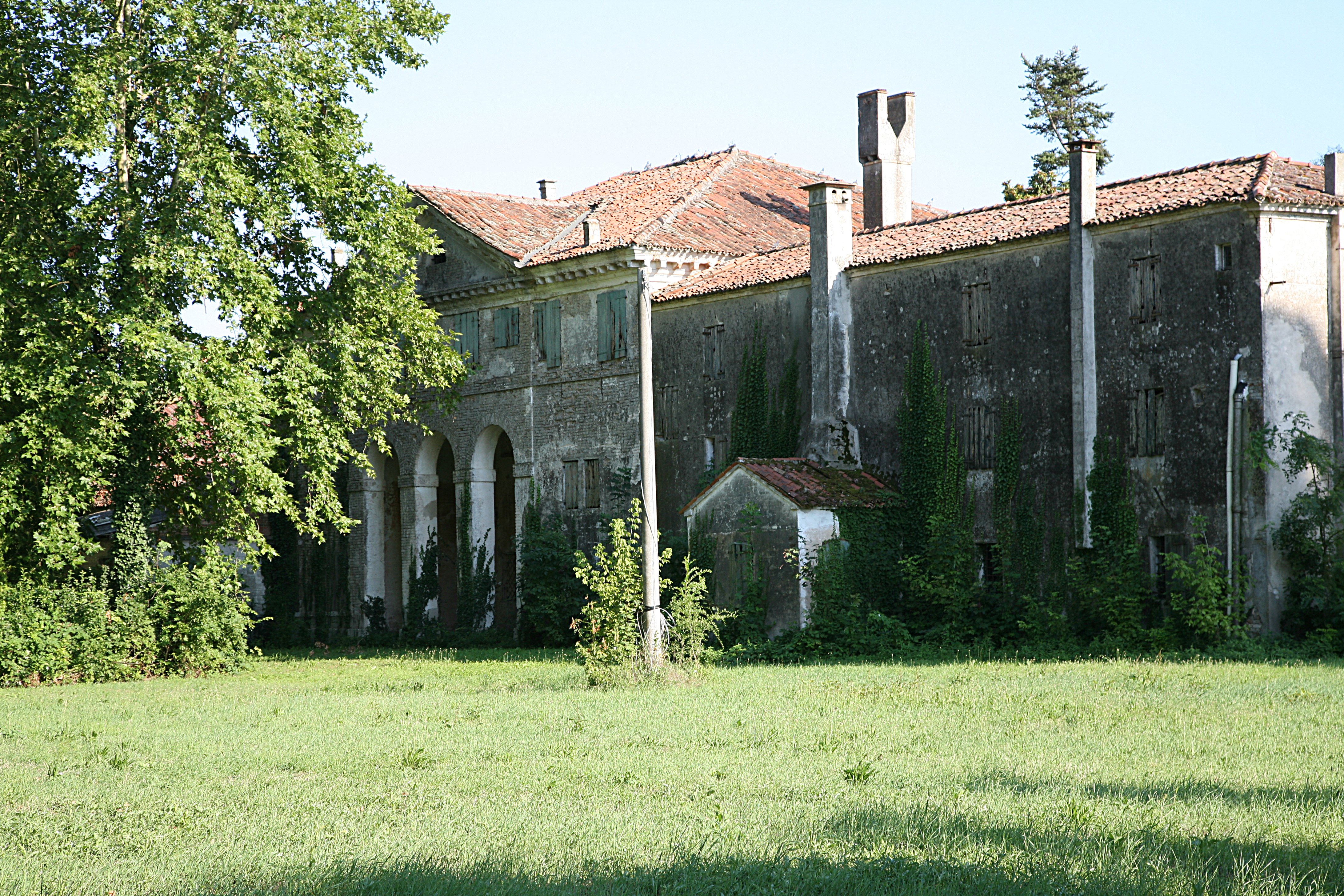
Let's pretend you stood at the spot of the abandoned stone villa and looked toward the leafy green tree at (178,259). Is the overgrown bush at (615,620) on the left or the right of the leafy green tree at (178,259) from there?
left

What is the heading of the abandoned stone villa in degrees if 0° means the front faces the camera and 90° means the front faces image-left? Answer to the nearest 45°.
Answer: approximately 45°

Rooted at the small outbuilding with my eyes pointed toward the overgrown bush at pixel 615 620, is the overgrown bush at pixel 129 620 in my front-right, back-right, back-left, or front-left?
front-right

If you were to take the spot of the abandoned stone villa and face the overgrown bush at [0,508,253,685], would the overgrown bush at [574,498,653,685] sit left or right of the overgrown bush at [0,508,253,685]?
left

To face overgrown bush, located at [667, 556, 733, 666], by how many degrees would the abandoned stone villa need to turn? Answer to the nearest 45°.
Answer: approximately 45° to its left

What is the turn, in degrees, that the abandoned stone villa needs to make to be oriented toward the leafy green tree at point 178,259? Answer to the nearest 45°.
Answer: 0° — it already faces it

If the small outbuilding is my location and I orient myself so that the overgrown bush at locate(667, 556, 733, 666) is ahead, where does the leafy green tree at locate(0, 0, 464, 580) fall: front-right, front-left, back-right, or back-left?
front-right
